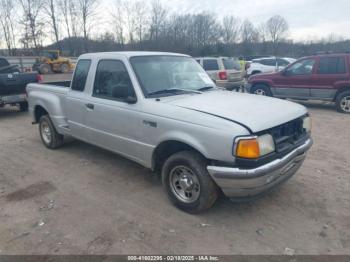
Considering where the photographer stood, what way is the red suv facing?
facing away from the viewer and to the left of the viewer

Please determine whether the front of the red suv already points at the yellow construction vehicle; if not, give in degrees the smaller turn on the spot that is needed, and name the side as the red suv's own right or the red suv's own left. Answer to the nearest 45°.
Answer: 0° — it already faces it

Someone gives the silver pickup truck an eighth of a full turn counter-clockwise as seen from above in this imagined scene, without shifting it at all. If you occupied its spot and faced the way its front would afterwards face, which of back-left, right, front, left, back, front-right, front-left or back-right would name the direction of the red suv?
front-left

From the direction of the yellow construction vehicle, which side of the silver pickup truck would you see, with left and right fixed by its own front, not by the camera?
back

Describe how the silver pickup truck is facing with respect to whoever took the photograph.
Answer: facing the viewer and to the right of the viewer
